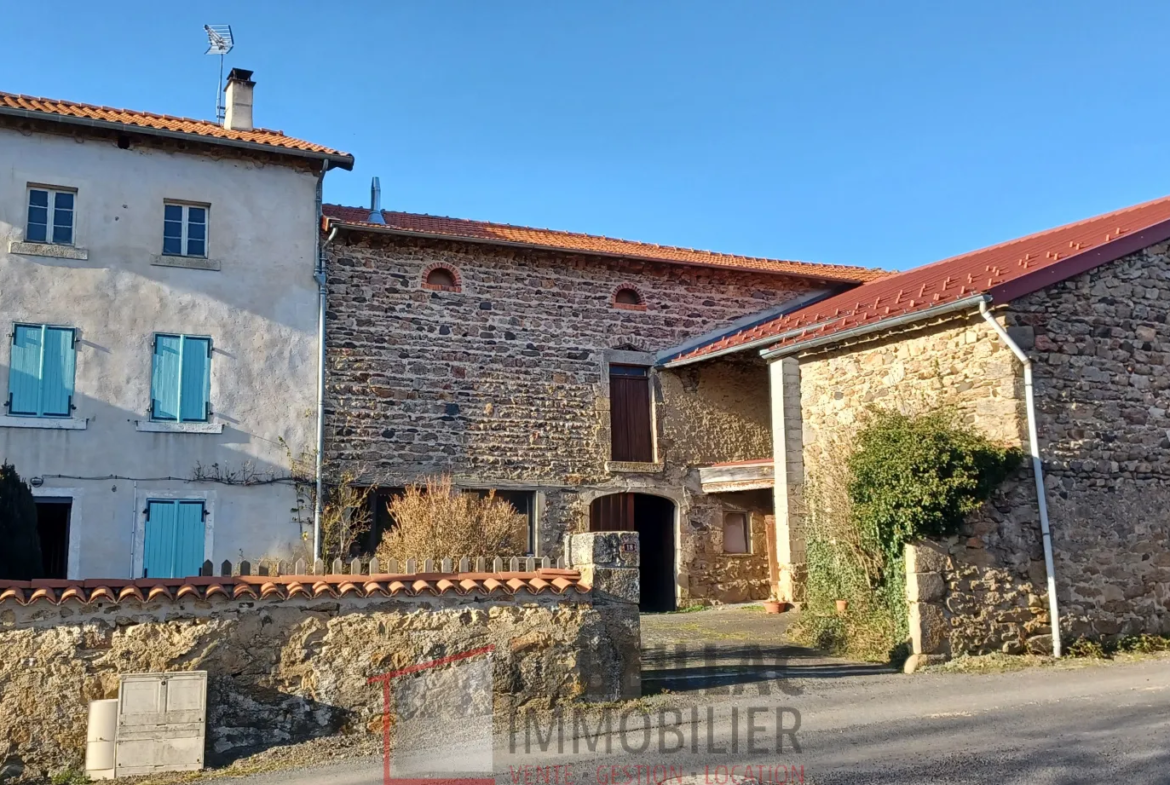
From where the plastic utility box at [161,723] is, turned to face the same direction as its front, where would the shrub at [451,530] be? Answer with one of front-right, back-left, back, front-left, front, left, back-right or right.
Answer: back-left

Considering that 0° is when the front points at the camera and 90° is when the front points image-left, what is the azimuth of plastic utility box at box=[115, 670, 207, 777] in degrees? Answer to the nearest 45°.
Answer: approximately 0°

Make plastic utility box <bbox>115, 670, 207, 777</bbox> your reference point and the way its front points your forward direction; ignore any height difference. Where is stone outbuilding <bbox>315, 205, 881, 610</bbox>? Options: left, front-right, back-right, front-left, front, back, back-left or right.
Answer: back-left

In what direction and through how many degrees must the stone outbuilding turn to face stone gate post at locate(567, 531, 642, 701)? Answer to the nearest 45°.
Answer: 0° — it already faces it

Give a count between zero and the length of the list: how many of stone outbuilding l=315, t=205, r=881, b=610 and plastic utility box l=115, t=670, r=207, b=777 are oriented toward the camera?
2
